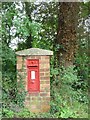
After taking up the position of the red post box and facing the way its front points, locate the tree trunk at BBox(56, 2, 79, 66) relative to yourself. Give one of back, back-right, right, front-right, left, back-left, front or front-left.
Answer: back-left

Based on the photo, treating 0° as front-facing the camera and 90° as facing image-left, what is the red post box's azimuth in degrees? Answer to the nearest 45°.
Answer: approximately 0°
